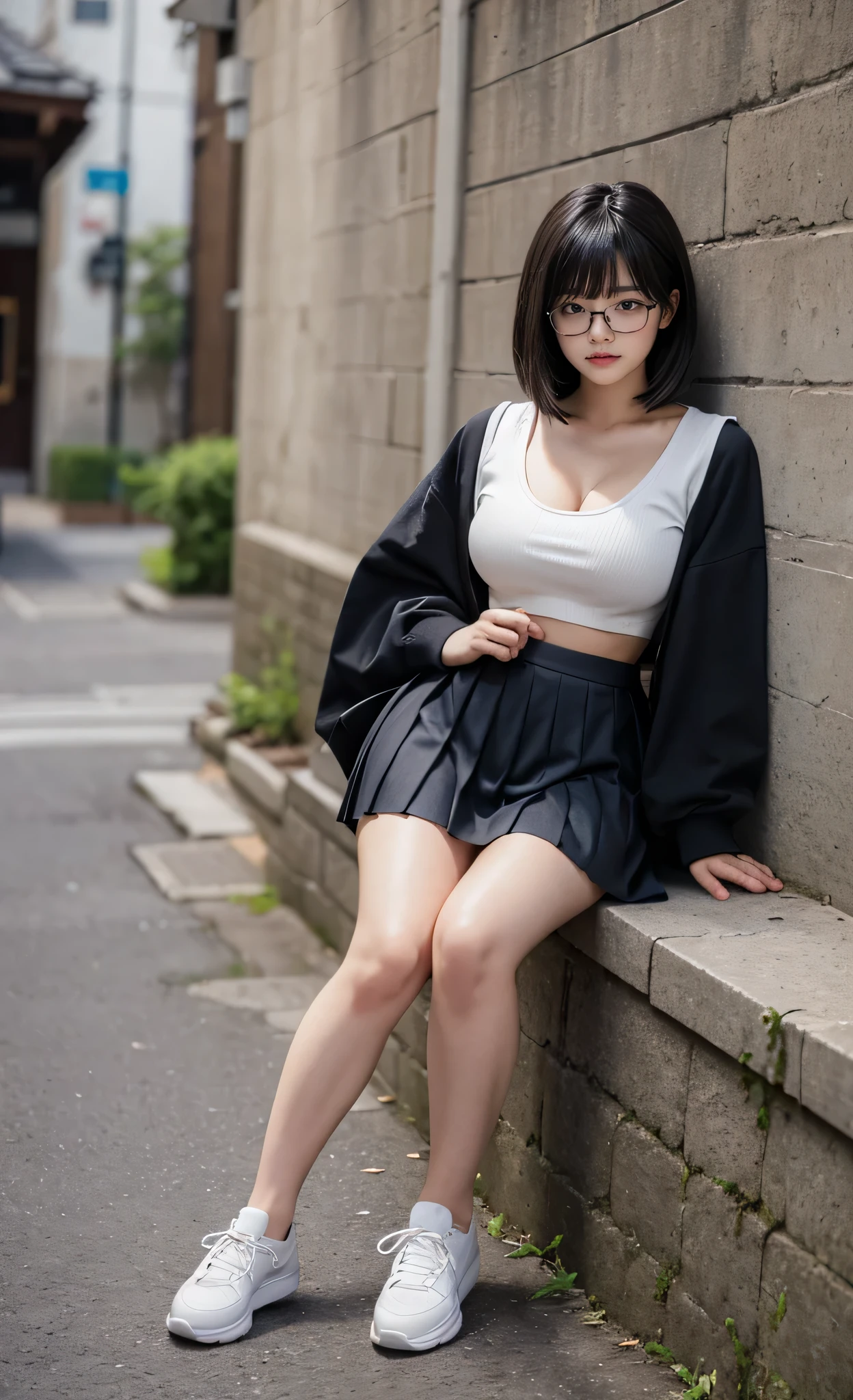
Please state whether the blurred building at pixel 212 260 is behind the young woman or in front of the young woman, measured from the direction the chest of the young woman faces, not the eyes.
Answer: behind

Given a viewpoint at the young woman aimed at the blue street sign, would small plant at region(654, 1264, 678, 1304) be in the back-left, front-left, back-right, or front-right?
back-right

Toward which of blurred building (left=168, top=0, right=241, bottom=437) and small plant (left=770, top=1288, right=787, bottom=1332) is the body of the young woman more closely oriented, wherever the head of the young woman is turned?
the small plant

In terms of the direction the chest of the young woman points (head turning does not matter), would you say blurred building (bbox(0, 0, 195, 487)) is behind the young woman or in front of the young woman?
behind

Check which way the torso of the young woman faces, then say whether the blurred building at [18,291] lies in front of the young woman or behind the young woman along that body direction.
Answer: behind

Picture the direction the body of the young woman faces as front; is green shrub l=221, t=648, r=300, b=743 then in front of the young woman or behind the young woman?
behind

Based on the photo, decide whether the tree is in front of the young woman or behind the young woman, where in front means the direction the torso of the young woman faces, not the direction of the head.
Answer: behind

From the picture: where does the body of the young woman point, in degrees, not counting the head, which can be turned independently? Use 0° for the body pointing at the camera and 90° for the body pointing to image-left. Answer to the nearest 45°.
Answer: approximately 0°
